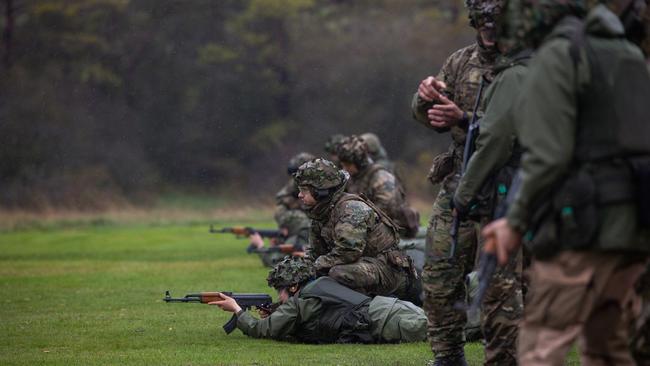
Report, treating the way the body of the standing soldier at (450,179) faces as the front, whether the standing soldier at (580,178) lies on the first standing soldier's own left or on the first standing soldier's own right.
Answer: on the first standing soldier's own left

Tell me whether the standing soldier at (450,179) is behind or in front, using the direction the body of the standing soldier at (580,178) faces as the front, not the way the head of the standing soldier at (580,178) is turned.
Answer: in front

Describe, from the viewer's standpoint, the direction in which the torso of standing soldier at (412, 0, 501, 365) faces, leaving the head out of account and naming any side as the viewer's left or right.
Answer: facing the viewer and to the left of the viewer

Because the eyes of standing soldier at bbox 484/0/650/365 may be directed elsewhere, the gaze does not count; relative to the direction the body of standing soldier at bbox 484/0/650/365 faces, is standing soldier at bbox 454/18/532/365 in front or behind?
in front

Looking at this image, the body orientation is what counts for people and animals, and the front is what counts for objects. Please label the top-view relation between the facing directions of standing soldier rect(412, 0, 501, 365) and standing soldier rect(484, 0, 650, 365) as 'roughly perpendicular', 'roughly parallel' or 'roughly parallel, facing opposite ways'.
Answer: roughly perpendicular

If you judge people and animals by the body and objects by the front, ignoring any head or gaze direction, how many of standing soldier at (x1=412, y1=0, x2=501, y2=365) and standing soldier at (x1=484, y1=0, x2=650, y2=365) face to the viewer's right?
0

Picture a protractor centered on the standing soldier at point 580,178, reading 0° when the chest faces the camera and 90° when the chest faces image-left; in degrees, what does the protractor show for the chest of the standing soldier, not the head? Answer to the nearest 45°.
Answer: approximately 135°
